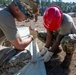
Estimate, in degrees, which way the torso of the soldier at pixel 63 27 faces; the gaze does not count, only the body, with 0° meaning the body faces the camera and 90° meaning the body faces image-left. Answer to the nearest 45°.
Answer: approximately 45°

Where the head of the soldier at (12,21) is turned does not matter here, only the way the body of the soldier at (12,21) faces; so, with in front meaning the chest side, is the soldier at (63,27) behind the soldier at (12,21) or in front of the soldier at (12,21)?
in front

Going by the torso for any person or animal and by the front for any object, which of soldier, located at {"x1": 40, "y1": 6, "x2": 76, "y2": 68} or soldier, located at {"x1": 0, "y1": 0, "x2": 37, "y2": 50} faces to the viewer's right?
soldier, located at {"x1": 0, "y1": 0, "x2": 37, "y2": 50}

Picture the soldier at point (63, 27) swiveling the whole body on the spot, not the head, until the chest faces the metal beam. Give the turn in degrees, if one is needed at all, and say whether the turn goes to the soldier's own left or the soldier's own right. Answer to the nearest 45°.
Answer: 0° — they already face it

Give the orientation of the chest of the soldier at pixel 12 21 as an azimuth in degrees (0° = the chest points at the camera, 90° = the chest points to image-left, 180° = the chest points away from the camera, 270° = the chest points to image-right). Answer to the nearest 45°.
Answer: approximately 270°

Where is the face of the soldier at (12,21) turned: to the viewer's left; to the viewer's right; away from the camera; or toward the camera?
to the viewer's right

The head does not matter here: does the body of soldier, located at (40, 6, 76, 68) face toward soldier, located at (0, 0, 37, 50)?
yes
